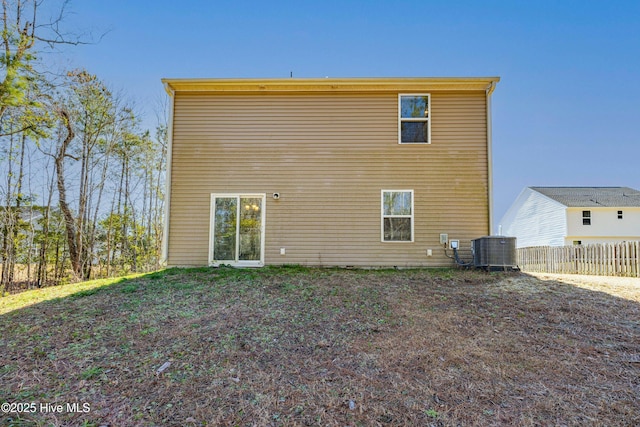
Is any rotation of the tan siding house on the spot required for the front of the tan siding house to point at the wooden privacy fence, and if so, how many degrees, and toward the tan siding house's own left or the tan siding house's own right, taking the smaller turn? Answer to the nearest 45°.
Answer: approximately 90° to the tan siding house's own right

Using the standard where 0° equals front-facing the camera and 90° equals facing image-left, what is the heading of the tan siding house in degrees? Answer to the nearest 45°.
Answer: approximately 180°
